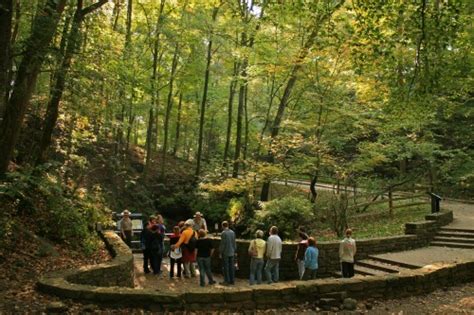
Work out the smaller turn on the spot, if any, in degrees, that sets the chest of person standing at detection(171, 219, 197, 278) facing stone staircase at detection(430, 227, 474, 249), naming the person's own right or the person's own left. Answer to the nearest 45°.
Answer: approximately 135° to the person's own right

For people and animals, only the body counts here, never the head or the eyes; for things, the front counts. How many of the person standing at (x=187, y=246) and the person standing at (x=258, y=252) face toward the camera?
0

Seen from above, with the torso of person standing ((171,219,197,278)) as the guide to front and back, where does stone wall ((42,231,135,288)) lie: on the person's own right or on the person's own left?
on the person's own left

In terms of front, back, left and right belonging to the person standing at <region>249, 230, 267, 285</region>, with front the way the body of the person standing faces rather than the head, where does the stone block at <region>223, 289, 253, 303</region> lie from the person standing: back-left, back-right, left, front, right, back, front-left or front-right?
back

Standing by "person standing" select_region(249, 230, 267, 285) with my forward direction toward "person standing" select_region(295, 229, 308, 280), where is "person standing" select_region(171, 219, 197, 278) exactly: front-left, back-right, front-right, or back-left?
back-left

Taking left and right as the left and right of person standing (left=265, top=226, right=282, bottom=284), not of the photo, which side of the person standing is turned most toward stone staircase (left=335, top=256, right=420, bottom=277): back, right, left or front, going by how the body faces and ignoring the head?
right

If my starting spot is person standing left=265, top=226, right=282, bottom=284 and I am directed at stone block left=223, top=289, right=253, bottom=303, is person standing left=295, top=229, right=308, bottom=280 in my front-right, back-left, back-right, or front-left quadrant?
back-left

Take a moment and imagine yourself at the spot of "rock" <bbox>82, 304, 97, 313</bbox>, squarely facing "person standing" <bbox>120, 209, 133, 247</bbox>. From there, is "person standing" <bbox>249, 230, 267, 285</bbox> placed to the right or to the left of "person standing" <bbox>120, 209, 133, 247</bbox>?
right

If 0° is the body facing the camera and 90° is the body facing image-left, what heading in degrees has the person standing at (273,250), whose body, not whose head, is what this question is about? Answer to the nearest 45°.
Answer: approximately 135°

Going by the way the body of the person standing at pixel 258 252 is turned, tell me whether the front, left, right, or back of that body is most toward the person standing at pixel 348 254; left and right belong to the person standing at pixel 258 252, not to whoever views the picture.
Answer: right

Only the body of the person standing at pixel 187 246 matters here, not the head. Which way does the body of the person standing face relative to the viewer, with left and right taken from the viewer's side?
facing away from the viewer and to the left of the viewer

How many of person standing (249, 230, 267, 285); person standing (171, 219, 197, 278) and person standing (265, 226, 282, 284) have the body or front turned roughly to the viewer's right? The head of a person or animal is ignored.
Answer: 0

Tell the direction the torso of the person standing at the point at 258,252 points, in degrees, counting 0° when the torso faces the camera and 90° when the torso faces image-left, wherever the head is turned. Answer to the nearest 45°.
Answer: approximately 180°

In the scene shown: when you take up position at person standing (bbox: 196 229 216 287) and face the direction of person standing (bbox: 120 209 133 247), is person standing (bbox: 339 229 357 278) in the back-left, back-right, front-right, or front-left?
back-right

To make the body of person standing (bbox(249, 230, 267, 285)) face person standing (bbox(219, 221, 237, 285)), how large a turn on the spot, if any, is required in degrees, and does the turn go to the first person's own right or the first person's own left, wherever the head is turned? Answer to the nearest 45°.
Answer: approximately 90° to the first person's own left

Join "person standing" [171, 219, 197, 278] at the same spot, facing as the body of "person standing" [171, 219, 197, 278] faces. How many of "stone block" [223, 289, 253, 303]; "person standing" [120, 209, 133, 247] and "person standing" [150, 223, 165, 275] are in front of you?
2
